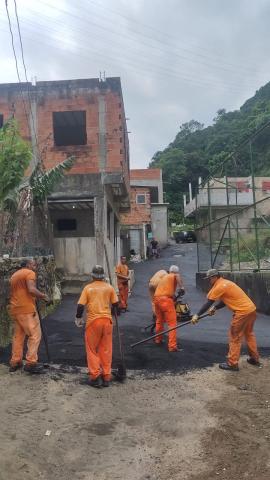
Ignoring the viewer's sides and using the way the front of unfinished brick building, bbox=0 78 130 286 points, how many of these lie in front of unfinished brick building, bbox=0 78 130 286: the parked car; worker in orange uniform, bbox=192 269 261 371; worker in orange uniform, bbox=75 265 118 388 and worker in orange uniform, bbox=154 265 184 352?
3

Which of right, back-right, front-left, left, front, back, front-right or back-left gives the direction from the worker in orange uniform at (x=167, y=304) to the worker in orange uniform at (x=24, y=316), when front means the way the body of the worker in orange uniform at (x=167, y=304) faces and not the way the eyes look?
back

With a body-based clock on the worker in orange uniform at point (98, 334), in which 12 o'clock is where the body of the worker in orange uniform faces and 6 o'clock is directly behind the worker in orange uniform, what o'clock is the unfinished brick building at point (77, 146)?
The unfinished brick building is roughly at 12 o'clock from the worker in orange uniform.

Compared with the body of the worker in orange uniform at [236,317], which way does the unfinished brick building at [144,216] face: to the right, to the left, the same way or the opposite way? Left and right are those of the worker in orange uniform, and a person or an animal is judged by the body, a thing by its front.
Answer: to the left

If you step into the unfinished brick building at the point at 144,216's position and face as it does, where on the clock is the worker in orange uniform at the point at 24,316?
The worker in orange uniform is roughly at 12 o'clock from the unfinished brick building.

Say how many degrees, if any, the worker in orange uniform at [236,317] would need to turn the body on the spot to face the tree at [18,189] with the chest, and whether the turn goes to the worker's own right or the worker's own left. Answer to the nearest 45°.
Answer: approximately 45° to the worker's own right

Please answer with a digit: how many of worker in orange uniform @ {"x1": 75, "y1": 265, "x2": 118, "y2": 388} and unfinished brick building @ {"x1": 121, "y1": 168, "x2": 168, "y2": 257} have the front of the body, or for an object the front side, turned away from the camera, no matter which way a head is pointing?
1

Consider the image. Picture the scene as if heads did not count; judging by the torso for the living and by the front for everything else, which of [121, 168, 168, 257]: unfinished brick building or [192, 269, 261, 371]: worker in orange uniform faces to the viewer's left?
the worker in orange uniform

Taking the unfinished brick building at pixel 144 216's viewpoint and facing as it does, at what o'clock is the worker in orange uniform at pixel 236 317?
The worker in orange uniform is roughly at 12 o'clock from the unfinished brick building.

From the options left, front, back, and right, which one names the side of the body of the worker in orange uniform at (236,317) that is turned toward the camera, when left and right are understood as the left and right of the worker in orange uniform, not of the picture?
left
